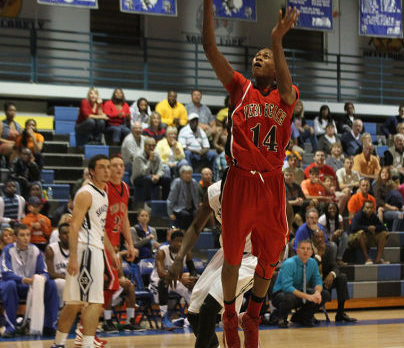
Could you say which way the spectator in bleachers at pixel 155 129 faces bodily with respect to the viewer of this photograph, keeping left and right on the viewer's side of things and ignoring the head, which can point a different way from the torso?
facing the viewer

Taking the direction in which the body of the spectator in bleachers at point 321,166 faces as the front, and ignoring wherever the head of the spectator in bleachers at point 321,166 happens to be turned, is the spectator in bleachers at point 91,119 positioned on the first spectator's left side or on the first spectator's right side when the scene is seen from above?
on the first spectator's right side

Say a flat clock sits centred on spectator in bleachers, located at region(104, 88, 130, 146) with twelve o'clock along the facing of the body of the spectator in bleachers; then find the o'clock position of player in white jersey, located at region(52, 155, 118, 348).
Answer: The player in white jersey is roughly at 12 o'clock from the spectator in bleachers.

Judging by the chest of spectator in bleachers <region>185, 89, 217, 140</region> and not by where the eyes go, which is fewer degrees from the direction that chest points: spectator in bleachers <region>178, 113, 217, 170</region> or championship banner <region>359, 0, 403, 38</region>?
the spectator in bleachers

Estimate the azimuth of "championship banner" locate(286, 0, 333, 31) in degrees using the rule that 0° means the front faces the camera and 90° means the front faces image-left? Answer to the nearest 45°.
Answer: approximately 0°

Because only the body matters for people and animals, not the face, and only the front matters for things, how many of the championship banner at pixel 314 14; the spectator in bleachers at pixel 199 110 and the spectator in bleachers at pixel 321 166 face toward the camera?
3

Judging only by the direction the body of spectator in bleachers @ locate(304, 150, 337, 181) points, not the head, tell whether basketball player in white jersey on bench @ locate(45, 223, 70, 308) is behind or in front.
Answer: in front

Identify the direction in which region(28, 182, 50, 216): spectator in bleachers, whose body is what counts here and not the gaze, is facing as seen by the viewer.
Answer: toward the camera

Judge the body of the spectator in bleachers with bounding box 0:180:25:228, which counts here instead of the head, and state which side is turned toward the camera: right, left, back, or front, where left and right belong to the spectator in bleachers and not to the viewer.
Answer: front

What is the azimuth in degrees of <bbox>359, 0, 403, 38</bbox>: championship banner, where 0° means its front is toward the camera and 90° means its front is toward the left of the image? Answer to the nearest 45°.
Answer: approximately 0°

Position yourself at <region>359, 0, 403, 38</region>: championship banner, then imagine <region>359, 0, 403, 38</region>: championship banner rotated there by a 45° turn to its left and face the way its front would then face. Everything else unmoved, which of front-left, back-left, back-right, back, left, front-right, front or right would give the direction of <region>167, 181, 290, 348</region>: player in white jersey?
front-right

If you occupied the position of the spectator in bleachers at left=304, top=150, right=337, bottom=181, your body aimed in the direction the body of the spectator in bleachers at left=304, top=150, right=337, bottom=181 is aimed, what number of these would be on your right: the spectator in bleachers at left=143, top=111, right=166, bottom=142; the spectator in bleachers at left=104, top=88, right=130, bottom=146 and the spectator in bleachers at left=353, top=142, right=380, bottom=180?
2

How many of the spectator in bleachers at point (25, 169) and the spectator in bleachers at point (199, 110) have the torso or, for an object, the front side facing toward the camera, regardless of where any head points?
2

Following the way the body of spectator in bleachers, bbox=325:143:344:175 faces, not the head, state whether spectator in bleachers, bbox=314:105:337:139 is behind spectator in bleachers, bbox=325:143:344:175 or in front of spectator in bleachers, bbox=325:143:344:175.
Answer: behind
